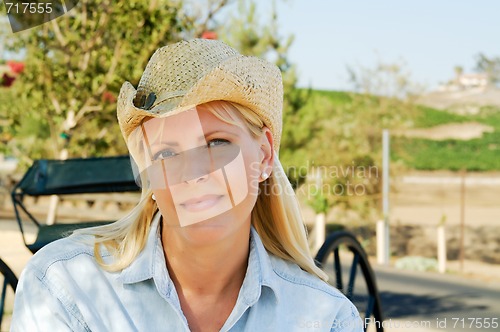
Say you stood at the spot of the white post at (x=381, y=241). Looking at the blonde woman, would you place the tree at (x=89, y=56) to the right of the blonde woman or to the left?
right

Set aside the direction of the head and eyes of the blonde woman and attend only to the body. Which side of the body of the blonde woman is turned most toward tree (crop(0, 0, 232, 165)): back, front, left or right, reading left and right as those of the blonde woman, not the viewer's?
back

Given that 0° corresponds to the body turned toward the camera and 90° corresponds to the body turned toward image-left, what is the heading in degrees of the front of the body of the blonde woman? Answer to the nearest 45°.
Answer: approximately 0°

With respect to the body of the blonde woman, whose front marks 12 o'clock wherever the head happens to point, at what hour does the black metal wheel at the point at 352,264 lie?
The black metal wheel is roughly at 7 o'clock from the blonde woman.

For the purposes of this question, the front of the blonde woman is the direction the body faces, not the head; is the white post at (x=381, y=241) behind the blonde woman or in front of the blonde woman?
behind

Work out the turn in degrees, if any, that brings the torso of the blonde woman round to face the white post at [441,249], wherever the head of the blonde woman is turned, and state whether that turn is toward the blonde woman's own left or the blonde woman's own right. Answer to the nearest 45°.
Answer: approximately 135° to the blonde woman's own left
